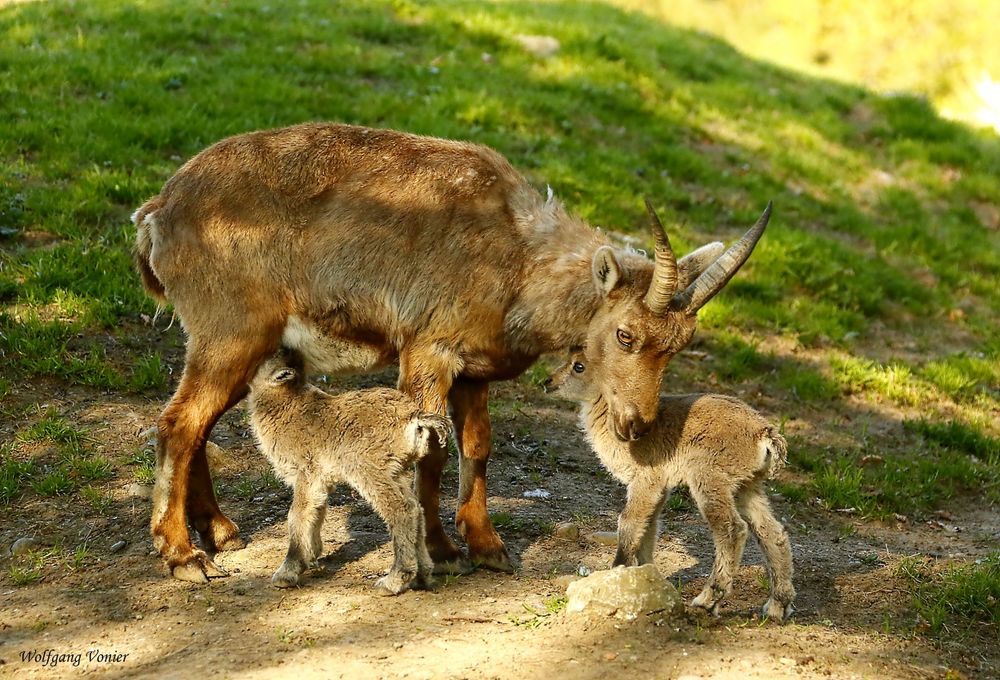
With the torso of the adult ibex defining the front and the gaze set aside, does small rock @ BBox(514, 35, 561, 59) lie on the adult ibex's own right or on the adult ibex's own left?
on the adult ibex's own left

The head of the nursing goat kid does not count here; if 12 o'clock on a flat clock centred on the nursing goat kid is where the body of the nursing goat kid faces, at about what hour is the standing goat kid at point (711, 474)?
The standing goat kid is roughly at 6 o'clock from the nursing goat kid.

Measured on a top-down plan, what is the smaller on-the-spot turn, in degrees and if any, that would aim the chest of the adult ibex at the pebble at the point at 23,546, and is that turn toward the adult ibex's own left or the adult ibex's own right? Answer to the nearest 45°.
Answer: approximately 180°

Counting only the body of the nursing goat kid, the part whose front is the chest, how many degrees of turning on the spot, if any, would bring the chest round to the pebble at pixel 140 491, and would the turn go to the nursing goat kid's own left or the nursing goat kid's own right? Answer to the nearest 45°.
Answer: approximately 45° to the nursing goat kid's own right

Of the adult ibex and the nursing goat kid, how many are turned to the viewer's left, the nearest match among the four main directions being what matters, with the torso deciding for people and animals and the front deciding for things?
1

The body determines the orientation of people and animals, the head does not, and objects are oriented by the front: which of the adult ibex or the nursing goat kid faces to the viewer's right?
the adult ibex

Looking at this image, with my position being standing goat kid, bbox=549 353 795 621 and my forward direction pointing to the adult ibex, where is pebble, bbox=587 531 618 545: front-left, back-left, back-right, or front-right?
front-right

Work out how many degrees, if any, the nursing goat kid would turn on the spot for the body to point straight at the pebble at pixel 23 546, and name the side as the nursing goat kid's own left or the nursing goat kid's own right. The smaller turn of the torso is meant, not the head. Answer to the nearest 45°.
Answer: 0° — it already faces it

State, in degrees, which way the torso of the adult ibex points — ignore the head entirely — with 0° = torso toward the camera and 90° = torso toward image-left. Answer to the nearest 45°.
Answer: approximately 270°

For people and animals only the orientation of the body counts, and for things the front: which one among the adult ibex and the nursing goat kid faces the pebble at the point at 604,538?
the adult ibex

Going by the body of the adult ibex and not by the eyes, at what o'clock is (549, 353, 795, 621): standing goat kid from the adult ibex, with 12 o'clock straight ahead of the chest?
The standing goat kid is roughly at 1 o'clock from the adult ibex.

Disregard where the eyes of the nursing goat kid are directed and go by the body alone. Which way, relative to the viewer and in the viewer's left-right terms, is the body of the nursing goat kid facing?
facing to the left of the viewer

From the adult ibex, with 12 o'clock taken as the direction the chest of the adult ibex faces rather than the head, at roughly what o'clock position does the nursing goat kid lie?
The nursing goat kid is roughly at 3 o'clock from the adult ibex.

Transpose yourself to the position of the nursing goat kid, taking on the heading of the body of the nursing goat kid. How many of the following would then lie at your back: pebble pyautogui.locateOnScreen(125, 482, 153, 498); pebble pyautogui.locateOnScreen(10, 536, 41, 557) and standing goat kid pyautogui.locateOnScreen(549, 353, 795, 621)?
1

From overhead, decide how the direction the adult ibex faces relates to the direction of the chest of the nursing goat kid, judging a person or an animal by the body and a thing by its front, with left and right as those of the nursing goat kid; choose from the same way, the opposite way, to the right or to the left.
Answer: the opposite way
